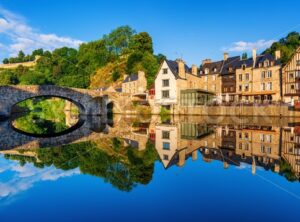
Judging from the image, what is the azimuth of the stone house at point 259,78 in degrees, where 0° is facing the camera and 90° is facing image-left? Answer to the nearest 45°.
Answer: approximately 0°

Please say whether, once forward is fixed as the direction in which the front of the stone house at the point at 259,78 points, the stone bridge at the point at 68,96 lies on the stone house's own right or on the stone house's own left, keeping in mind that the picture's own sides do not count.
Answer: on the stone house's own right

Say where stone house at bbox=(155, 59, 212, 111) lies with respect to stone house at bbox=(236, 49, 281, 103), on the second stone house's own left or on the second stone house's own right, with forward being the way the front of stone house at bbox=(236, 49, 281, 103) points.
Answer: on the second stone house's own right
